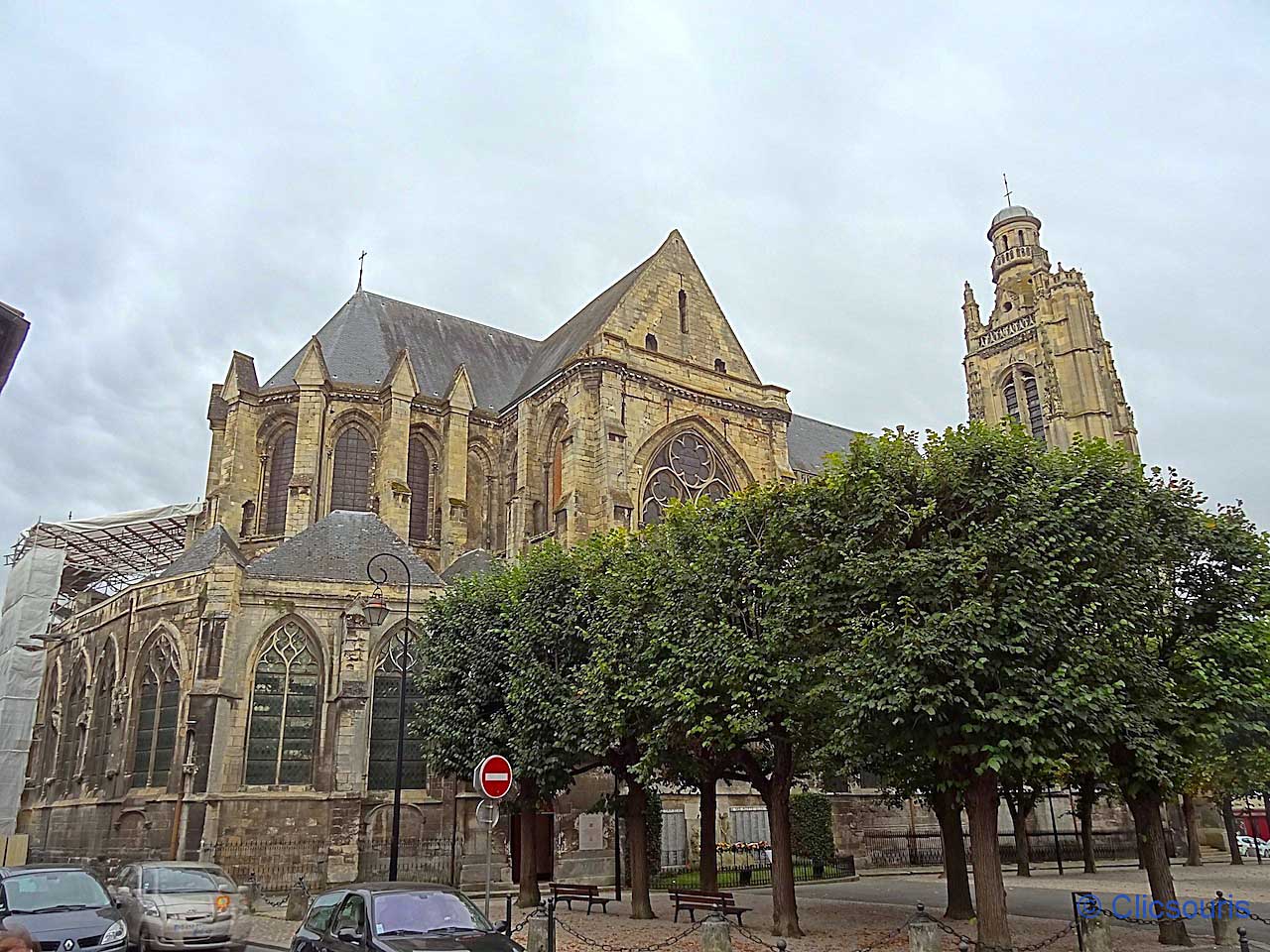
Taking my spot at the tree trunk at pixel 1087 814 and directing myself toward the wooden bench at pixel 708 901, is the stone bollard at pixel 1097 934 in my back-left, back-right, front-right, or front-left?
front-left

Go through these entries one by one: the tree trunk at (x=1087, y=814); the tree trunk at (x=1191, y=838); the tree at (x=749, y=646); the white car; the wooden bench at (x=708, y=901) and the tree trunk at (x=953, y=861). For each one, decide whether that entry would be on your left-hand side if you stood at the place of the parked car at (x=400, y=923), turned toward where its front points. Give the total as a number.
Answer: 6

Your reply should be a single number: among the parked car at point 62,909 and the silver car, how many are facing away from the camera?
0

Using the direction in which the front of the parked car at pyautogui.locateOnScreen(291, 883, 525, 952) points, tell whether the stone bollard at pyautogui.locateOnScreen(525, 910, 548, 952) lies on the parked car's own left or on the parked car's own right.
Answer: on the parked car's own left

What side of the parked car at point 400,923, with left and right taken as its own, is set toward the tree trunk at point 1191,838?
left

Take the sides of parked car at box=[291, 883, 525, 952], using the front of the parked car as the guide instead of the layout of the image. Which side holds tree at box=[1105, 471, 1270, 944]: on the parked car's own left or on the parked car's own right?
on the parked car's own left

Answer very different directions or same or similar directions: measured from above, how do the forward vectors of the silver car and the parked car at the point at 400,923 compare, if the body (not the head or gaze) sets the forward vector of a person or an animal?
same or similar directions

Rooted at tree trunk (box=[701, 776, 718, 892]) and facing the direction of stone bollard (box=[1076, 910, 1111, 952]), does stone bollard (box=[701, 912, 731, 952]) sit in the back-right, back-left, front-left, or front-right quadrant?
front-right

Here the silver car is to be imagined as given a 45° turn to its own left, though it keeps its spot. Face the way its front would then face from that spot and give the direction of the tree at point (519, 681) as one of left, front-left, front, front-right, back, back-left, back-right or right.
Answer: front-left

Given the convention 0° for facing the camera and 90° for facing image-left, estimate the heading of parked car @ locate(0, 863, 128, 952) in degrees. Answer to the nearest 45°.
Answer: approximately 315°

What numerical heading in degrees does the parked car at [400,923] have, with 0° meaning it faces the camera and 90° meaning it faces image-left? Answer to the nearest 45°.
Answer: approximately 315°
